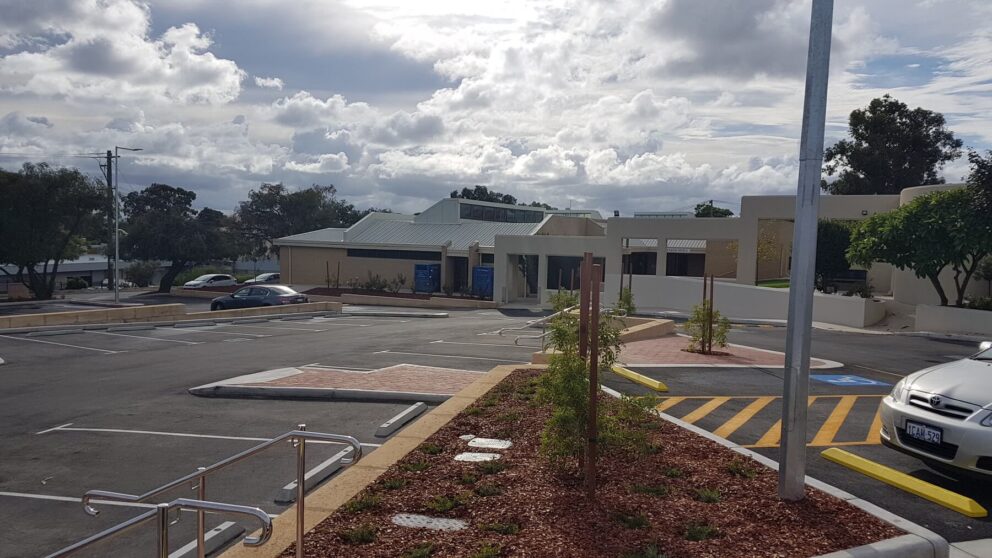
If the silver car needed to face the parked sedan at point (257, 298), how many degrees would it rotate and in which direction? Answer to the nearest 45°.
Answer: approximately 90° to its right

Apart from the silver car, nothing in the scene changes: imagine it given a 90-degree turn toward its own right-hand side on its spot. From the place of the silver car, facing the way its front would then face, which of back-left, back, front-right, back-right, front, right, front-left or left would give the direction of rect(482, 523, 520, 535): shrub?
left

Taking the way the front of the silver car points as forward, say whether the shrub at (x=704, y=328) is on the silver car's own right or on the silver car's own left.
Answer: on the silver car's own right

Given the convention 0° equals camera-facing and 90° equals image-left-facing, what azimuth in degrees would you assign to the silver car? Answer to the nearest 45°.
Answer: approximately 45°

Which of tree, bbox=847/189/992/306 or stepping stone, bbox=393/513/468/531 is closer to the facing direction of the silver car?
the stepping stone

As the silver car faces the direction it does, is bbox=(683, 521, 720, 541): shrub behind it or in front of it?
in front

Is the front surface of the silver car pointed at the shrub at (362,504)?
yes

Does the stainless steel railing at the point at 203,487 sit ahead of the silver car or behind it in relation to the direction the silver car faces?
ahead

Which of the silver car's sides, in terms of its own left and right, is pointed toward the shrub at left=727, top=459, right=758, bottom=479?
front

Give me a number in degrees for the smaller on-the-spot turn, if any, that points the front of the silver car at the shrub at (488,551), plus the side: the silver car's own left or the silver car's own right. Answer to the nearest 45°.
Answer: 0° — it already faces it

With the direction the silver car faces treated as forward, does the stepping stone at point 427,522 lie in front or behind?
in front

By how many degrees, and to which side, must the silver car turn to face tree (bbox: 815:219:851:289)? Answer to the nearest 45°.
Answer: approximately 135° to its right

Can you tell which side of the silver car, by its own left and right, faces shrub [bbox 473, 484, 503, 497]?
front

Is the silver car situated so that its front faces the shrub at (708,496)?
yes
